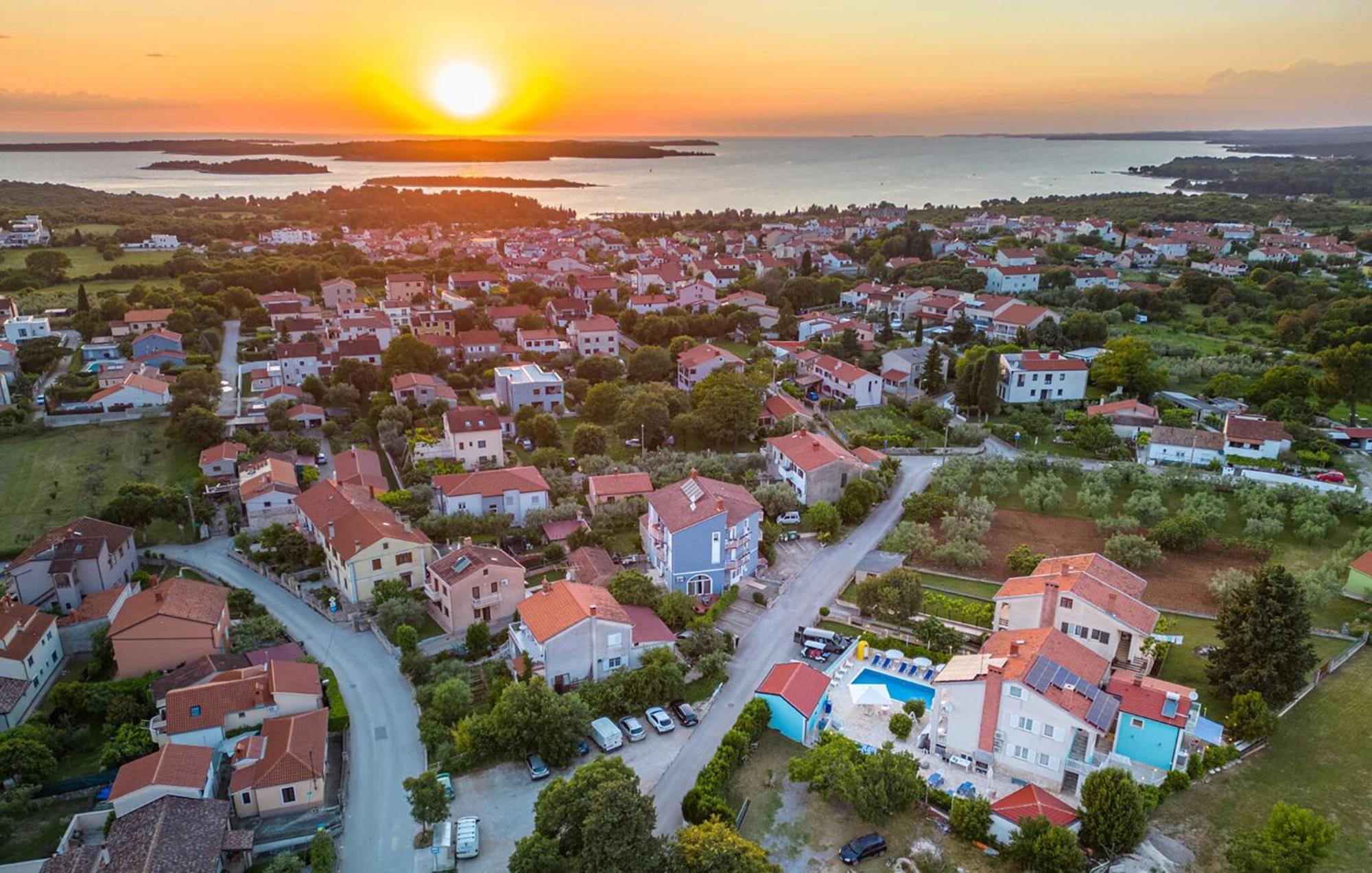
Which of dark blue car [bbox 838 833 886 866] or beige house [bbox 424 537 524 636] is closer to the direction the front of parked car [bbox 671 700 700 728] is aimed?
the beige house

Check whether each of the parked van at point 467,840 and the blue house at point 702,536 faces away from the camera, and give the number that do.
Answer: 1

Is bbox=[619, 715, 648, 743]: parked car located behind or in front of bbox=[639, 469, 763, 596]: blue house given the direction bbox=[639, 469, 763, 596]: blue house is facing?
in front

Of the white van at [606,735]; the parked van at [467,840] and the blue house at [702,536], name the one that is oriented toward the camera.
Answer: the blue house

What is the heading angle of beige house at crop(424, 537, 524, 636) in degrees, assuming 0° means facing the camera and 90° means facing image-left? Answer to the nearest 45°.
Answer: approximately 315°

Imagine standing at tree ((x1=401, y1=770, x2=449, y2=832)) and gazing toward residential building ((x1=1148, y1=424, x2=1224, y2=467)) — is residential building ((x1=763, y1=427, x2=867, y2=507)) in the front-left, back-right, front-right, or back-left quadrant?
front-left

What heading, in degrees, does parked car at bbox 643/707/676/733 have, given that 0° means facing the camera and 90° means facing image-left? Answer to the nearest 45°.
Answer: approximately 135°

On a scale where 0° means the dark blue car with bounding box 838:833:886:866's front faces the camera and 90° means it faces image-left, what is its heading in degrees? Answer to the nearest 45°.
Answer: approximately 45°

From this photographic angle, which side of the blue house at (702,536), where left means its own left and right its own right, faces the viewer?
front

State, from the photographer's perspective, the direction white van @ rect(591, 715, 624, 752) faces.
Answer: facing away from the viewer and to the left of the viewer

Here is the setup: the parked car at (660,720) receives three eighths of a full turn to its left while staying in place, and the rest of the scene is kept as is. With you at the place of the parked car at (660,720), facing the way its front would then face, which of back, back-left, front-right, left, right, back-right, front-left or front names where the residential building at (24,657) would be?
right

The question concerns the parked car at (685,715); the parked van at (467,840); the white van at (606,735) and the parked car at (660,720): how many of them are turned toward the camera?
0

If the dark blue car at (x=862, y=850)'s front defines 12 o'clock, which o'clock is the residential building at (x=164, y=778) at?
The residential building is roughly at 1 o'clock from the dark blue car.
